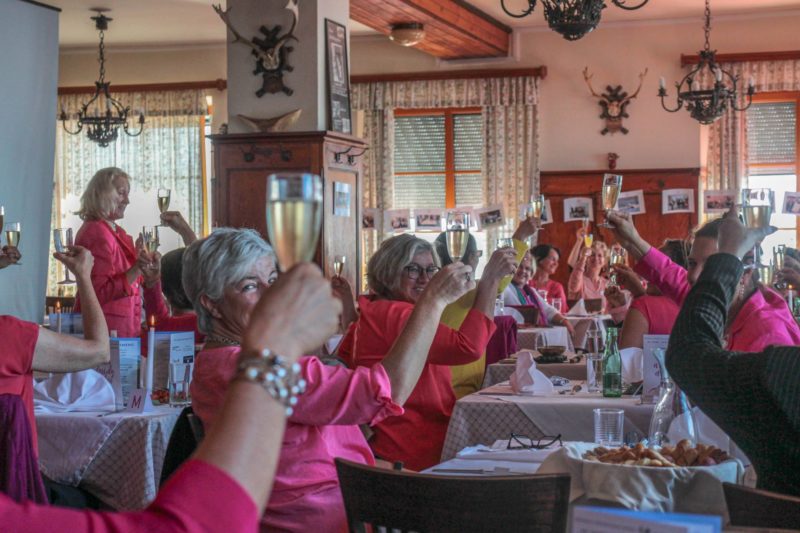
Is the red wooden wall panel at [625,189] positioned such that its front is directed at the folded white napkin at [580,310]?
yes

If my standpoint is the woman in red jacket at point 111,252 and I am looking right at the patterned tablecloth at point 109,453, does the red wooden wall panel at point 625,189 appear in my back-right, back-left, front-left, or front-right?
back-left

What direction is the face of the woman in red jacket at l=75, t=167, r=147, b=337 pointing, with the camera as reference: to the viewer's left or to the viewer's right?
to the viewer's right

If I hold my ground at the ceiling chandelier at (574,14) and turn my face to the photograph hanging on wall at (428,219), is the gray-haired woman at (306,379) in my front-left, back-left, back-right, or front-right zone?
back-left

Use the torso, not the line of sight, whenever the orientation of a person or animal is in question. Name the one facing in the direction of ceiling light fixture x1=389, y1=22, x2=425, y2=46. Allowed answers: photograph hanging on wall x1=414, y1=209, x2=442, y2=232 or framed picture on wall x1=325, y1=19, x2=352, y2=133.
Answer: the photograph hanging on wall

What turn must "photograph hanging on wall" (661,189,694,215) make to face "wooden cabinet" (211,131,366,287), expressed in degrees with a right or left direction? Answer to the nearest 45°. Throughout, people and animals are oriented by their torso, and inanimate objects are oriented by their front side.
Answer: approximately 45° to its right

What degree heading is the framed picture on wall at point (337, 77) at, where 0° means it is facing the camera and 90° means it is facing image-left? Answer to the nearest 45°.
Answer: approximately 315°

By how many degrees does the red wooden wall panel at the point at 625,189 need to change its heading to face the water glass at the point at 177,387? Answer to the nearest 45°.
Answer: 0° — it already faces it

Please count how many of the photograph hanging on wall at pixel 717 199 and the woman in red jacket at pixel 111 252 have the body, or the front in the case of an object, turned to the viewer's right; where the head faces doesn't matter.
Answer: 1

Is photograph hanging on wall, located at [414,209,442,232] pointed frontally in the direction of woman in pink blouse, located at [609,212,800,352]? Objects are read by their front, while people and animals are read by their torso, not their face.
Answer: yes

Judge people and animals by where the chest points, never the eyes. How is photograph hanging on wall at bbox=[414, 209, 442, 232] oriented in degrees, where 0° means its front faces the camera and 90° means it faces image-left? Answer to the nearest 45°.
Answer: approximately 0°
